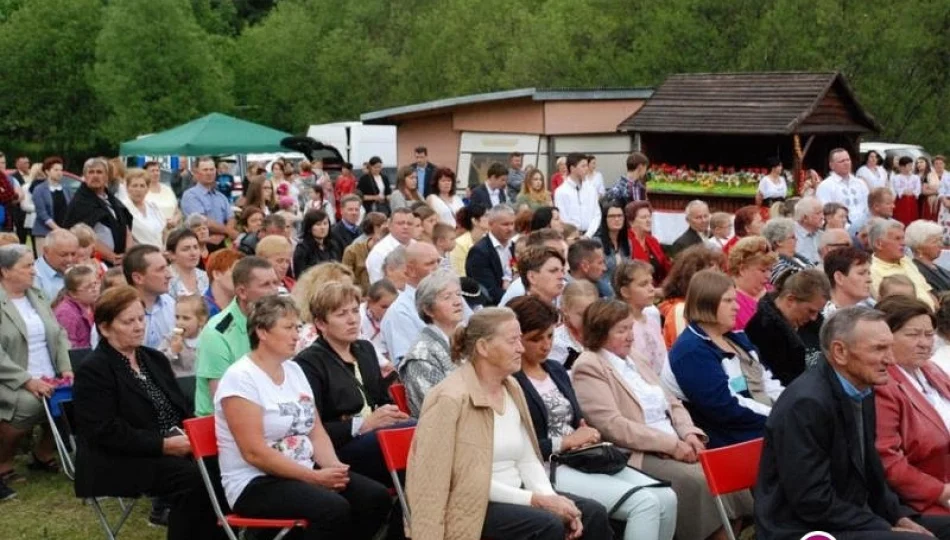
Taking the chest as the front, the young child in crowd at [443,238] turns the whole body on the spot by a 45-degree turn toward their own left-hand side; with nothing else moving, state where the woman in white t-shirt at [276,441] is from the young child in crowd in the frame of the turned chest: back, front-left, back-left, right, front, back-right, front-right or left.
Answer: right

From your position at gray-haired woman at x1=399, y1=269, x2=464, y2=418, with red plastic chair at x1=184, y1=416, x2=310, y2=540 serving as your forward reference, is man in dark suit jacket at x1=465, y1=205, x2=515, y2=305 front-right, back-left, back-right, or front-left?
back-right

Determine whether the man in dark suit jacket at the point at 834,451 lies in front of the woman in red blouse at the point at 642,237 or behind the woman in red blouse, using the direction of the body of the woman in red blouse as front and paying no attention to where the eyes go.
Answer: in front

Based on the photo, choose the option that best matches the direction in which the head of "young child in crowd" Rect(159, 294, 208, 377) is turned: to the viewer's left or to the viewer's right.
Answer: to the viewer's left

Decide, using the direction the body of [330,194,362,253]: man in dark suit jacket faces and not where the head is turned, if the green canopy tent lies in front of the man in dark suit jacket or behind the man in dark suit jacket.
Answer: behind

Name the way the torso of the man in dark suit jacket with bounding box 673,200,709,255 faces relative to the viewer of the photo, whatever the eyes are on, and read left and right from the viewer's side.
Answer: facing the viewer and to the right of the viewer

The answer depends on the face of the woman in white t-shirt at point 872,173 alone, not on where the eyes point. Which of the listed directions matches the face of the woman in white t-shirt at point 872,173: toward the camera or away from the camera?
toward the camera

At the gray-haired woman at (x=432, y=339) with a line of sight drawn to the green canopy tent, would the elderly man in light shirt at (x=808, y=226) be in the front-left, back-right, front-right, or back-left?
front-right

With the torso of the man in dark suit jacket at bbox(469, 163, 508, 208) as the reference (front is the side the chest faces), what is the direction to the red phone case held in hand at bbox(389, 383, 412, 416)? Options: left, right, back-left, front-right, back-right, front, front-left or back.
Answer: front-right
